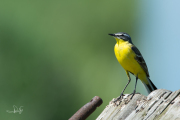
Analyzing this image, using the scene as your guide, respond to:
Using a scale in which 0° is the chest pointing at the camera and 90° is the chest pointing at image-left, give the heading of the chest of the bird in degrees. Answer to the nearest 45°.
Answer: approximately 45°
